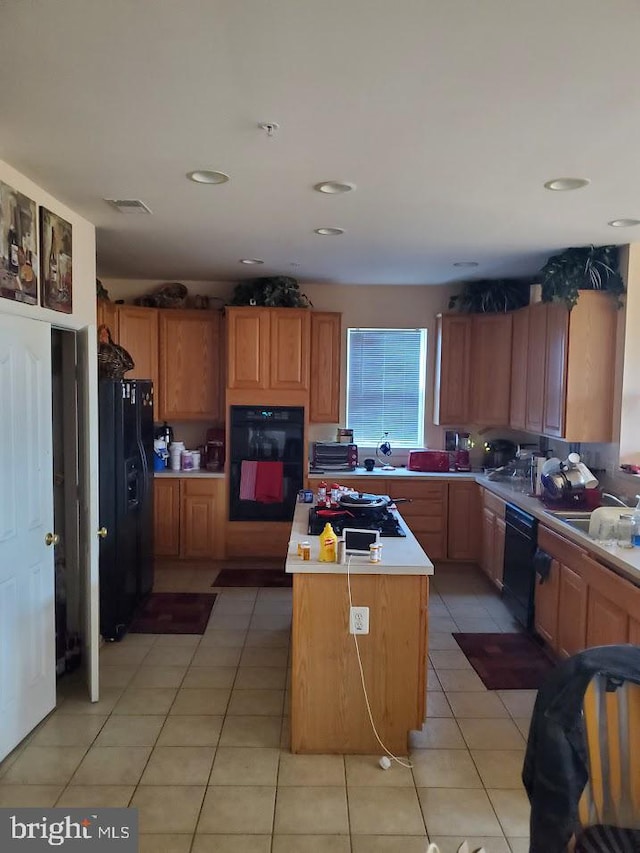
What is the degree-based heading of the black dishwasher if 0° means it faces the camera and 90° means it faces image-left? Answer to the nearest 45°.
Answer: approximately 90°

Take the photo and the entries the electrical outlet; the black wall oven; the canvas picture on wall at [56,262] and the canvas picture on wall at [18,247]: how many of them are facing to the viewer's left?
0

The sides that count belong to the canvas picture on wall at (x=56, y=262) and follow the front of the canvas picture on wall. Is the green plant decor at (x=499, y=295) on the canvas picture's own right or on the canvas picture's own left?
on the canvas picture's own left

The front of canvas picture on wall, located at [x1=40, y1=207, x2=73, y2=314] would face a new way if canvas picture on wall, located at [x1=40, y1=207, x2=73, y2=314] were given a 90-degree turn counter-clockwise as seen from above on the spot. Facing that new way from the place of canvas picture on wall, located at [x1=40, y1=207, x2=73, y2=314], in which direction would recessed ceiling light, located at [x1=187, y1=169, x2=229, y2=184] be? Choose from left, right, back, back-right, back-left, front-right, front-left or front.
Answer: right

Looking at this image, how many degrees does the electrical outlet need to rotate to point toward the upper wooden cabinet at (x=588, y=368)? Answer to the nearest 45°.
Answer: approximately 135° to its left

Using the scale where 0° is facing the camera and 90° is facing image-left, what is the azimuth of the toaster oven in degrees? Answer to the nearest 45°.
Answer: approximately 0°

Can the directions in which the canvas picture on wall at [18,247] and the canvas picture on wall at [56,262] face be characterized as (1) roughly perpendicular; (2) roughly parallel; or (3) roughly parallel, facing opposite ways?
roughly parallel

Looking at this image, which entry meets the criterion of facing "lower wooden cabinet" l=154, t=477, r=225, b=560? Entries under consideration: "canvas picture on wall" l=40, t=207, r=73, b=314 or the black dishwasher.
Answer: the black dishwasher

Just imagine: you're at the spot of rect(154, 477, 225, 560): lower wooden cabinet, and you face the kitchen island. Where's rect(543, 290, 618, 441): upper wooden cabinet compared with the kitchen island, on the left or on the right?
left

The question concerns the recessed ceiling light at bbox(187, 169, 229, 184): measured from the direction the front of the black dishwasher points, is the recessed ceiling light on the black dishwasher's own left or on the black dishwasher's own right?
on the black dishwasher's own left

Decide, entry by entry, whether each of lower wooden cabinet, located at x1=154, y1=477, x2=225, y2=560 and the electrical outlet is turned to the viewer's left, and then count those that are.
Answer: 0

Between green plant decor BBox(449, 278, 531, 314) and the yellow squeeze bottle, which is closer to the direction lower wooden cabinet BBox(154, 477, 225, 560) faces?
the yellow squeeze bottle

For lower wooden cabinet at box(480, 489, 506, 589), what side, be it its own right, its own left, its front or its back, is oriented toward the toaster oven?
front

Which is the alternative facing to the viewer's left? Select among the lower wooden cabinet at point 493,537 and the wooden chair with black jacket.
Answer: the lower wooden cabinet

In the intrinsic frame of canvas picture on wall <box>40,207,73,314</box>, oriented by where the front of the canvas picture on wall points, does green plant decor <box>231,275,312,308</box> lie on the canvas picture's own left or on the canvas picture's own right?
on the canvas picture's own left

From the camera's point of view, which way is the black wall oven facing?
toward the camera

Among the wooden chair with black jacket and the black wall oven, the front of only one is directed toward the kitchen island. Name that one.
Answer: the black wall oven

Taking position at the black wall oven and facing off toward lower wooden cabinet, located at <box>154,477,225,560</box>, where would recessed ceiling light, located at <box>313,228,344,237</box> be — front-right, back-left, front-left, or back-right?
back-left
